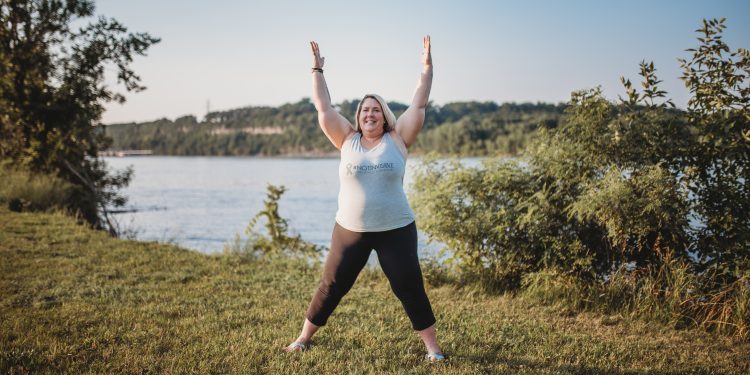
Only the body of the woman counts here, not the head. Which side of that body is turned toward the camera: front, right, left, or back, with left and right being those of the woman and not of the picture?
front

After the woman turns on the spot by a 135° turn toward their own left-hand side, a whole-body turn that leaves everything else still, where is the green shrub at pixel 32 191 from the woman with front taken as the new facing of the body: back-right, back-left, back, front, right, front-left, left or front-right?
left

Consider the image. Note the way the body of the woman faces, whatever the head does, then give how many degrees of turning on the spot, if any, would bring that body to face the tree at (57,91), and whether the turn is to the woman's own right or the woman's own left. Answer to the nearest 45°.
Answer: approximately 135° to the woman's own right

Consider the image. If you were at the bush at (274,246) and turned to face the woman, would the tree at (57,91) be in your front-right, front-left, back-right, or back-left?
back-right

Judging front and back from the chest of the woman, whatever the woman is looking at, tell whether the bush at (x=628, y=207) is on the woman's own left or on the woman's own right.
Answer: on the woman's own left

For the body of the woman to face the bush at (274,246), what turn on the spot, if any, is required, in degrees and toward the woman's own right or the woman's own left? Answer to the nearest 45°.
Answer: approximately 180°
